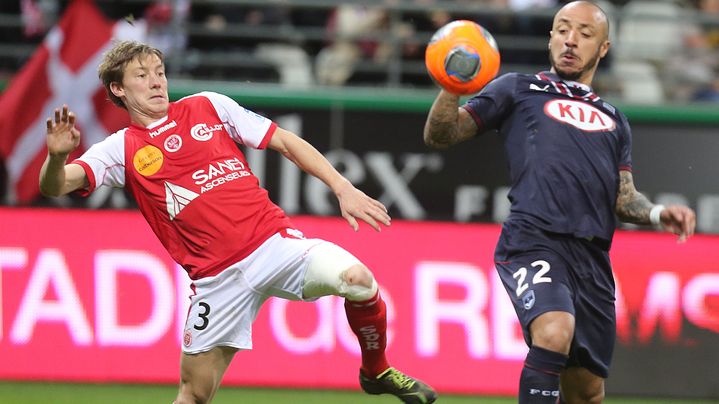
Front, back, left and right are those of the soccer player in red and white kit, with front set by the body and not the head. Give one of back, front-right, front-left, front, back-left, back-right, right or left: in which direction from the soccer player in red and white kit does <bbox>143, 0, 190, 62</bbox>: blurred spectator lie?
back-left

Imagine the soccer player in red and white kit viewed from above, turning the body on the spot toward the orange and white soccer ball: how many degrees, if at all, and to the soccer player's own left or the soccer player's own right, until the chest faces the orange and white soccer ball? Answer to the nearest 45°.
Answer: approximately 45° to the soccer player's own left

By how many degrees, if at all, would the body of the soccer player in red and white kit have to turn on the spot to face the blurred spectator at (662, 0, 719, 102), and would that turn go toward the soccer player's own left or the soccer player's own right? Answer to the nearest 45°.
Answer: approximately 90° to the soccer player's own left

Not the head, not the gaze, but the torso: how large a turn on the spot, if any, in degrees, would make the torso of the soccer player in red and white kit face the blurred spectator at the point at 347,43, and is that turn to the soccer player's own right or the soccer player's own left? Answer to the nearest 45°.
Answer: approximately 135° to the soccer player's own left

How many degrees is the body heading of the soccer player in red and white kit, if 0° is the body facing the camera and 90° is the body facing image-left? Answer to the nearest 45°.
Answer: approximately 315°
